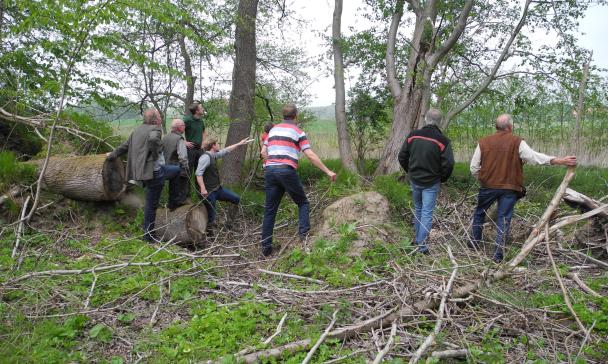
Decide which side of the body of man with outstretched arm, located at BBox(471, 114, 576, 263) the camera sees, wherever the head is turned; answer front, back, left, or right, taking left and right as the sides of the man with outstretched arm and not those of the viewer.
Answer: back

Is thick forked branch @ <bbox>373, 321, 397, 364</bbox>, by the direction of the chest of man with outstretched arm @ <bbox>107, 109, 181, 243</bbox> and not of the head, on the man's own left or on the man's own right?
on the man's own right

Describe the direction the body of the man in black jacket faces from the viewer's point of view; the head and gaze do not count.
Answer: away from the camera

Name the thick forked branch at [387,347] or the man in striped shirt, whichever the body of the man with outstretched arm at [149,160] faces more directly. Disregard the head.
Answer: the man in striped shirt

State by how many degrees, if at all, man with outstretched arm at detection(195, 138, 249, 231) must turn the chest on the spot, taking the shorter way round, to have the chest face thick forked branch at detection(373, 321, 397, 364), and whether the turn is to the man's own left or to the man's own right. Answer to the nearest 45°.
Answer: approximately 90° to the man's own right

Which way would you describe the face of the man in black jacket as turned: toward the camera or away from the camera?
away from the camera

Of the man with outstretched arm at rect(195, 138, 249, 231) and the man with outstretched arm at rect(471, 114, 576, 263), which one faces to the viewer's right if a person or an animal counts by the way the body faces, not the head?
the man with outstretched arm at rect(195, 138, 249, 231)

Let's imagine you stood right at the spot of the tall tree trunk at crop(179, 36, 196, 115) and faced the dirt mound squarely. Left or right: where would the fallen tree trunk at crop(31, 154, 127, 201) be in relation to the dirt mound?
right

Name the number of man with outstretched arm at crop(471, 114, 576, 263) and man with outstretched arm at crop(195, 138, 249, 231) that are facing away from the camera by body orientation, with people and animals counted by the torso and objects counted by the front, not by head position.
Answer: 1

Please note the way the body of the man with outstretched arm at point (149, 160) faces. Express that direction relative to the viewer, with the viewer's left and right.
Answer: facing away from the viewer and to the right of the viewer

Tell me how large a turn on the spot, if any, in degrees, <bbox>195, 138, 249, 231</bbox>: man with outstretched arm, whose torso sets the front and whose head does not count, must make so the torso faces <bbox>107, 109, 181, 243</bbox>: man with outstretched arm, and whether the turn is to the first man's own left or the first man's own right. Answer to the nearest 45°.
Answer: approximately 135° to the first man's own right

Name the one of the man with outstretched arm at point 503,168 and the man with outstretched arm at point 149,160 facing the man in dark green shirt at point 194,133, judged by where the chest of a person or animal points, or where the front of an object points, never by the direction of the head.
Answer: the man with outstretched arm at point 149,160

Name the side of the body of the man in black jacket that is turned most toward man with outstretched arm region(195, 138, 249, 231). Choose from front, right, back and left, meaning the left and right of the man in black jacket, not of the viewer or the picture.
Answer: left

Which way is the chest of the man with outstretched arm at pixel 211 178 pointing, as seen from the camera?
to the viewer's right
